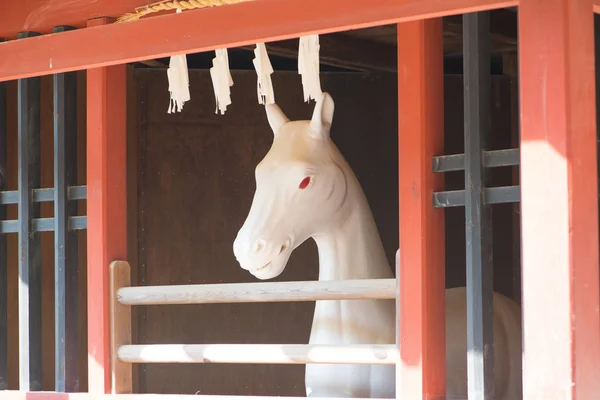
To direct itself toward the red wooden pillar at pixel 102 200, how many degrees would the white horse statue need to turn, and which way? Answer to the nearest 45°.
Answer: approximately 45° to its right

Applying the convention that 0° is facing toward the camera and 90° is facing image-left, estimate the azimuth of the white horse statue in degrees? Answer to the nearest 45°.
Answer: approximately 45°

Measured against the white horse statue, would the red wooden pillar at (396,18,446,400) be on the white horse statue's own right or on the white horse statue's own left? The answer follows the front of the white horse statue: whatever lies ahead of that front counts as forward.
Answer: on the white horse statue's own left

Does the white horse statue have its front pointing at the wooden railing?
yes

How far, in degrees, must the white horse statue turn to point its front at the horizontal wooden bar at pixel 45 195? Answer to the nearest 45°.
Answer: approximately 45° to its right

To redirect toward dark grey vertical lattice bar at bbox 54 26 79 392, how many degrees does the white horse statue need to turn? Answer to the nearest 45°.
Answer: approximately 45° to its right

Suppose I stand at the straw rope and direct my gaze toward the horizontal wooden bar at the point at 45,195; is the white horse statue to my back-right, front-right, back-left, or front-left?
back-right
